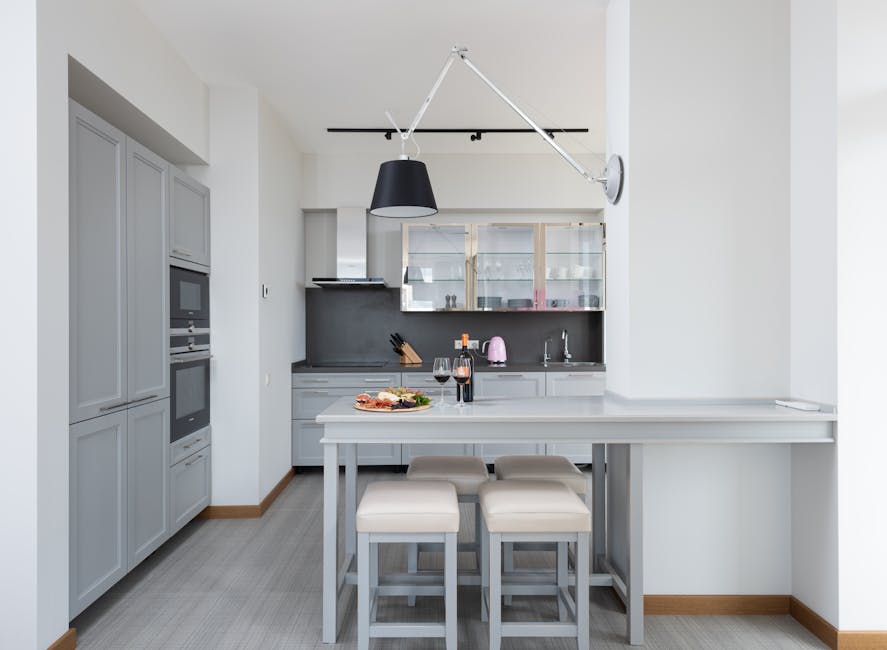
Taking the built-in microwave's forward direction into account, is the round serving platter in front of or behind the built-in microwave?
in front

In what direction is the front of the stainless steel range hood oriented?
toward the camera

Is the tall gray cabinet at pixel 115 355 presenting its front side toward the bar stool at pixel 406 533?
yes

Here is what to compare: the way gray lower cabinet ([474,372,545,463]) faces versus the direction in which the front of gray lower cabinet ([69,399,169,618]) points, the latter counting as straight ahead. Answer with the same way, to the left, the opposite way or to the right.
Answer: to the right

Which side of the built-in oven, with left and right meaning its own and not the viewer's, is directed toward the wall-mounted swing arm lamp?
front

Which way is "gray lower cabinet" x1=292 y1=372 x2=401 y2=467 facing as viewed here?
toward the camera

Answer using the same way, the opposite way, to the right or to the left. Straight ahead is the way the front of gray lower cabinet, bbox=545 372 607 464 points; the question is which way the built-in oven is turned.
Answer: to the left

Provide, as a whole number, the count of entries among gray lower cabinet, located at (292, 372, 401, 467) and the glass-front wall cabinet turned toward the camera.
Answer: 2

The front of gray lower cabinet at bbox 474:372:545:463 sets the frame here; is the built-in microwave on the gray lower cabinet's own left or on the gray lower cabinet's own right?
on the gray lower cabinet's own right

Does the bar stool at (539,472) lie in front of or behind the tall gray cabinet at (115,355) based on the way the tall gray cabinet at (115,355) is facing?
in front

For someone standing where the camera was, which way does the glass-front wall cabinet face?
facing the viewer

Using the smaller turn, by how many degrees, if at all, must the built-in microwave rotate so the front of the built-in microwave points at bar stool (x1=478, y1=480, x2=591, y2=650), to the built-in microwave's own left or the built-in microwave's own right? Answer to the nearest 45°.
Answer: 0° — it already faces it

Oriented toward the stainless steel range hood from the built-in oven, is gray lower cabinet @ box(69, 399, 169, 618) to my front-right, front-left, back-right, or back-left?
back-right
